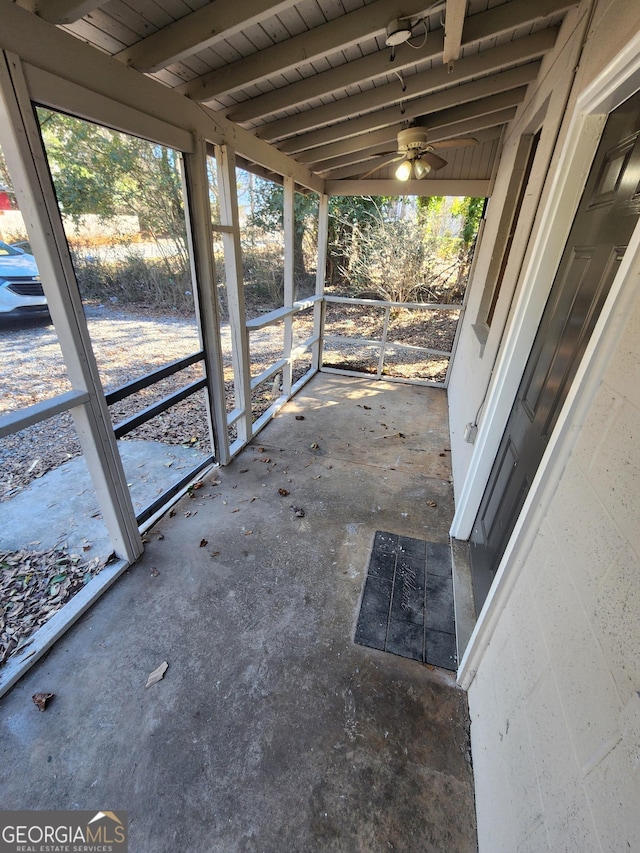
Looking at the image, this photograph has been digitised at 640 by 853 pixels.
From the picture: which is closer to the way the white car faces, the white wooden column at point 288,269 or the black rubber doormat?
the black rubber doormat

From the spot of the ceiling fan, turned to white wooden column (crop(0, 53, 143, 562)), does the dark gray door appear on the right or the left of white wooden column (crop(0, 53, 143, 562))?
left

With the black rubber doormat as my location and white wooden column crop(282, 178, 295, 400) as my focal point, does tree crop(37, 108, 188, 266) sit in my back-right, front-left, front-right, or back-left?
front-left

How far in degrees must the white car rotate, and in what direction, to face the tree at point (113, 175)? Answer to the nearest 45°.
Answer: approximately 90° to its left

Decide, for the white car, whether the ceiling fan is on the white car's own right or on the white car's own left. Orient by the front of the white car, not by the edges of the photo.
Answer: on the white car's own left

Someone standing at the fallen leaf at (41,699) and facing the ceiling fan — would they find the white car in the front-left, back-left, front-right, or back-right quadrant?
front-left

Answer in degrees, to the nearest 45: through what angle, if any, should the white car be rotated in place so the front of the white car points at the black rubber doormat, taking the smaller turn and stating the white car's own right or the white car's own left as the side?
0° — it already faces it

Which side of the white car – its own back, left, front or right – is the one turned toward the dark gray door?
front

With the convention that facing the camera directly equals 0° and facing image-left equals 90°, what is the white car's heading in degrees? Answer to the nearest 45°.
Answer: approximately 315°

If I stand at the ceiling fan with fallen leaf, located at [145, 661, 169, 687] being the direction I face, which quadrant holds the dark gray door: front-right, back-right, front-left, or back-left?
front-left

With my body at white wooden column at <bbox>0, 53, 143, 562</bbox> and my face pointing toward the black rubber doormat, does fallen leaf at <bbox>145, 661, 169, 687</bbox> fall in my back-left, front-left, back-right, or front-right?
front-right

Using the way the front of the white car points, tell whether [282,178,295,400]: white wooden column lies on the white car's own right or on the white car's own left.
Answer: on the white car's own left
